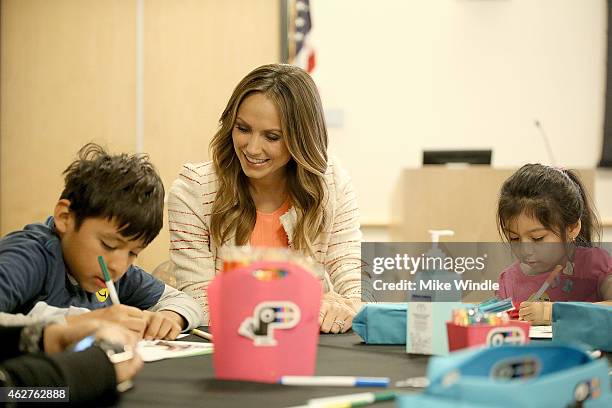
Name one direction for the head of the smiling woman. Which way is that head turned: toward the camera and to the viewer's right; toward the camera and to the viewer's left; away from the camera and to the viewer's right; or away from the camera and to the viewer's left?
toward the camera and to the viewer's left

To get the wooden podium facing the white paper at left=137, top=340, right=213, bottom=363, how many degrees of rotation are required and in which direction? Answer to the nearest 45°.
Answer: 0° — it already faces it

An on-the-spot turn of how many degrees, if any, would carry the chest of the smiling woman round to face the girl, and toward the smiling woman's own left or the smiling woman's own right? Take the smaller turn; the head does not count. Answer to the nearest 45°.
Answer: approximately 45° to the smiling woman's own left

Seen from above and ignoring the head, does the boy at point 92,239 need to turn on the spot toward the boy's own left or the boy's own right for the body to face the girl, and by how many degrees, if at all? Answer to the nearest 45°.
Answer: approximately 45° to the boy's own left

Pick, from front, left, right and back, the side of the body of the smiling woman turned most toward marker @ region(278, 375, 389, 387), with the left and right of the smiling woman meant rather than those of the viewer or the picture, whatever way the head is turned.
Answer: front

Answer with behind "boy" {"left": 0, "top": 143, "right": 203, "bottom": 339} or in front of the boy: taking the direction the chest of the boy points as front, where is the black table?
in front

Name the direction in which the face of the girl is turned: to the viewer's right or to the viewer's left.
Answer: to the viewer's left

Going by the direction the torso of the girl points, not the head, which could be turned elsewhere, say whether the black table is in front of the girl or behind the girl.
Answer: in front

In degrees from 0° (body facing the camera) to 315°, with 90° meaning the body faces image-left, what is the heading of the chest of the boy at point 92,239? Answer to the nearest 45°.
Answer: approximately 315°

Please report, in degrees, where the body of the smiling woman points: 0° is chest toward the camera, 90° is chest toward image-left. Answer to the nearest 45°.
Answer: approximately 0°
